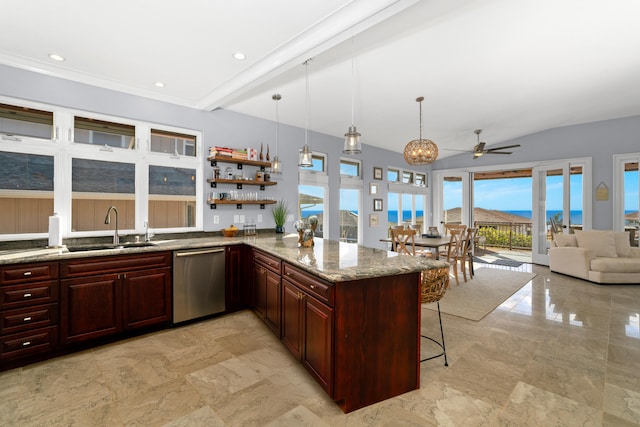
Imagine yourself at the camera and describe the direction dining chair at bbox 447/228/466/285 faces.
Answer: facing away from the viewer and to the left of the viewer

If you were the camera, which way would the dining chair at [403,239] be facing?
facing away from the viewer and to the right of the viewer

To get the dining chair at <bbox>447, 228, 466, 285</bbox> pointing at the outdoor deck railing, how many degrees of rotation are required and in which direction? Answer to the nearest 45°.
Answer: approximately 45° to its right

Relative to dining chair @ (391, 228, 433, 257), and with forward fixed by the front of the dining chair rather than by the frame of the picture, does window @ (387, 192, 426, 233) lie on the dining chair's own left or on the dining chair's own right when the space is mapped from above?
on the dining chair's own left

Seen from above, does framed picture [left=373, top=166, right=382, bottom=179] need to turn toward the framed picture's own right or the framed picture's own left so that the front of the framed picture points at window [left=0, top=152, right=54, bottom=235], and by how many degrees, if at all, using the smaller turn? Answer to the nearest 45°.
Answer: approximately 90° to the framed picture's own right

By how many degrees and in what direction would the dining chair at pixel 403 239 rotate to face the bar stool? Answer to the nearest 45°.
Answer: approximately 135° to its right

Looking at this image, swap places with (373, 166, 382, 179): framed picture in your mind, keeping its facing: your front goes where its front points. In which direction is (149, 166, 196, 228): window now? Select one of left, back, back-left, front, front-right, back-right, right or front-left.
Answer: right

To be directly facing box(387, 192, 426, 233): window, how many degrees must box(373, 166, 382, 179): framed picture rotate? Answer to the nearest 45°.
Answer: approximately 90° to its left

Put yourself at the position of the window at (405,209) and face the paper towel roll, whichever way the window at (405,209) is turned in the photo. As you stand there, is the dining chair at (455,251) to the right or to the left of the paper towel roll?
left
